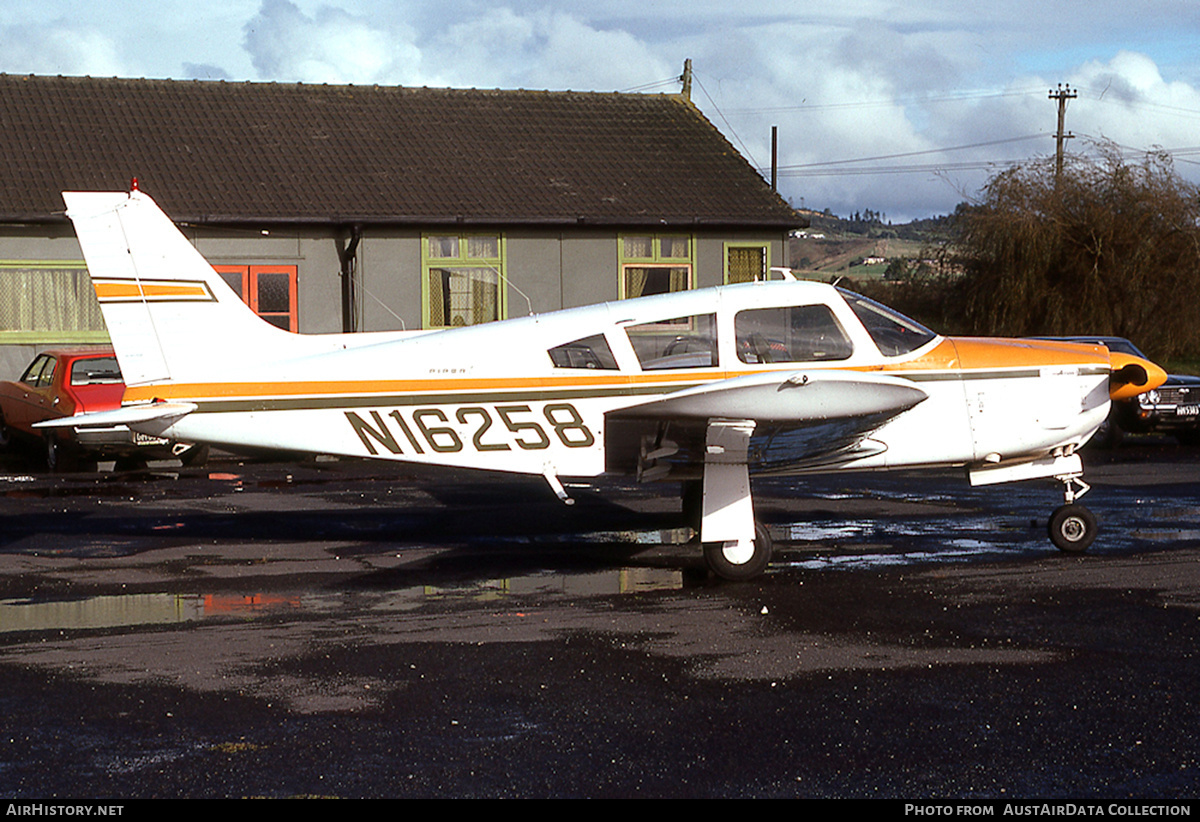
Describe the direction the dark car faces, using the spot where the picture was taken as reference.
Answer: facing the viewer and to the right of the viewer

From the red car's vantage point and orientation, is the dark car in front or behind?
behind

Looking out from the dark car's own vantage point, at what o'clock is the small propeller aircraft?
The small propeller aircraft is roughly at 2 o'clock from the dark car.

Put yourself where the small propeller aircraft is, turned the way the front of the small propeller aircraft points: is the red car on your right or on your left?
on your left

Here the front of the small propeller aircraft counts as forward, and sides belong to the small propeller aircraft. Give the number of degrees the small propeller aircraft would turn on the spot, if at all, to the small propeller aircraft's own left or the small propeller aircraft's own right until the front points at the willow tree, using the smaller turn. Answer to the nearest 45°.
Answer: approximately 45° to the small propeller aircraft's own left

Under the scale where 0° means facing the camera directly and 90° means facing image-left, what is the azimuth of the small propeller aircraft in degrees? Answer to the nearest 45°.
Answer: approximately 270°

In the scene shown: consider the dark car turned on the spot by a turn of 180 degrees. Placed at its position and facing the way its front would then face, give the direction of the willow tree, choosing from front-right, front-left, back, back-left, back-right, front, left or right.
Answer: front-right

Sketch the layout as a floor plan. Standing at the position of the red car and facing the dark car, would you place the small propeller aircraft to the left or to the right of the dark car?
right

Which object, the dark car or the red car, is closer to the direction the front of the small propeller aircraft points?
the dark car
